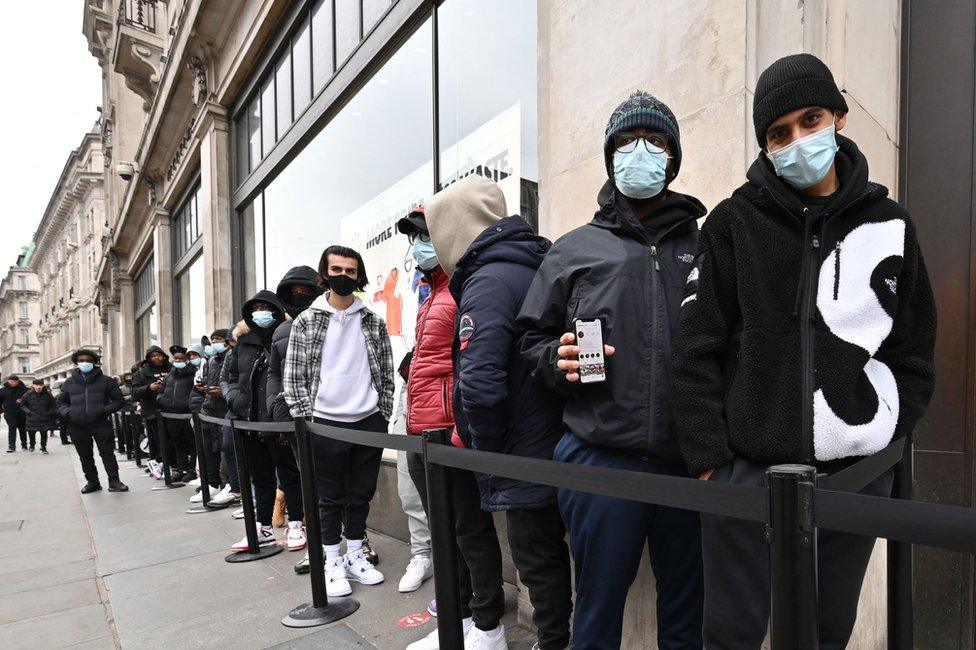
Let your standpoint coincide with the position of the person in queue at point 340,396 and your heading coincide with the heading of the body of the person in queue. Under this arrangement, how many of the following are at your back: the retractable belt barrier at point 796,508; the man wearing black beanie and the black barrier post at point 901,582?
0

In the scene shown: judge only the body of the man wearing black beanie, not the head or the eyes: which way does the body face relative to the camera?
toward the camera

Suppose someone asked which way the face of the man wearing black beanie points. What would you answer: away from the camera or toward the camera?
toward the camera

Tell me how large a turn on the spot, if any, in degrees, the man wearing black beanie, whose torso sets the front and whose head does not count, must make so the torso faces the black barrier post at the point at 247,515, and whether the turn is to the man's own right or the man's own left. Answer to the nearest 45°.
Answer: approximately 90° to the man's own right

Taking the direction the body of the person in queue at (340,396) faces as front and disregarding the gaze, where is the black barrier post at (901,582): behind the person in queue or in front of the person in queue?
in front

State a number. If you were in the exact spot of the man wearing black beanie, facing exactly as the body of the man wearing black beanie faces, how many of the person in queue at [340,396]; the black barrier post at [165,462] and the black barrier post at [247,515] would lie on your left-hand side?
0

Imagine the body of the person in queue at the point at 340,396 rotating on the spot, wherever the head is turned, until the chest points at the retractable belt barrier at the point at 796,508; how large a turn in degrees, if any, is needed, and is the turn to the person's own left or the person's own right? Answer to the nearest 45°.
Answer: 0° — they already face it

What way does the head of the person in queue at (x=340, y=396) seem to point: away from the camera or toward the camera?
toward the camera

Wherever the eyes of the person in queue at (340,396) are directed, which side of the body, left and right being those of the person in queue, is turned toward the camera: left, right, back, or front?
front

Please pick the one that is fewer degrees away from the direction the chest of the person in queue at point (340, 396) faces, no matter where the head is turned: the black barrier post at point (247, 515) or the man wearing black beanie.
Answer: the man wearing black beanie

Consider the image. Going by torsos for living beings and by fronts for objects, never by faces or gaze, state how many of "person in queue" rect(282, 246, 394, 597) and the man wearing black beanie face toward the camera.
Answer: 2
